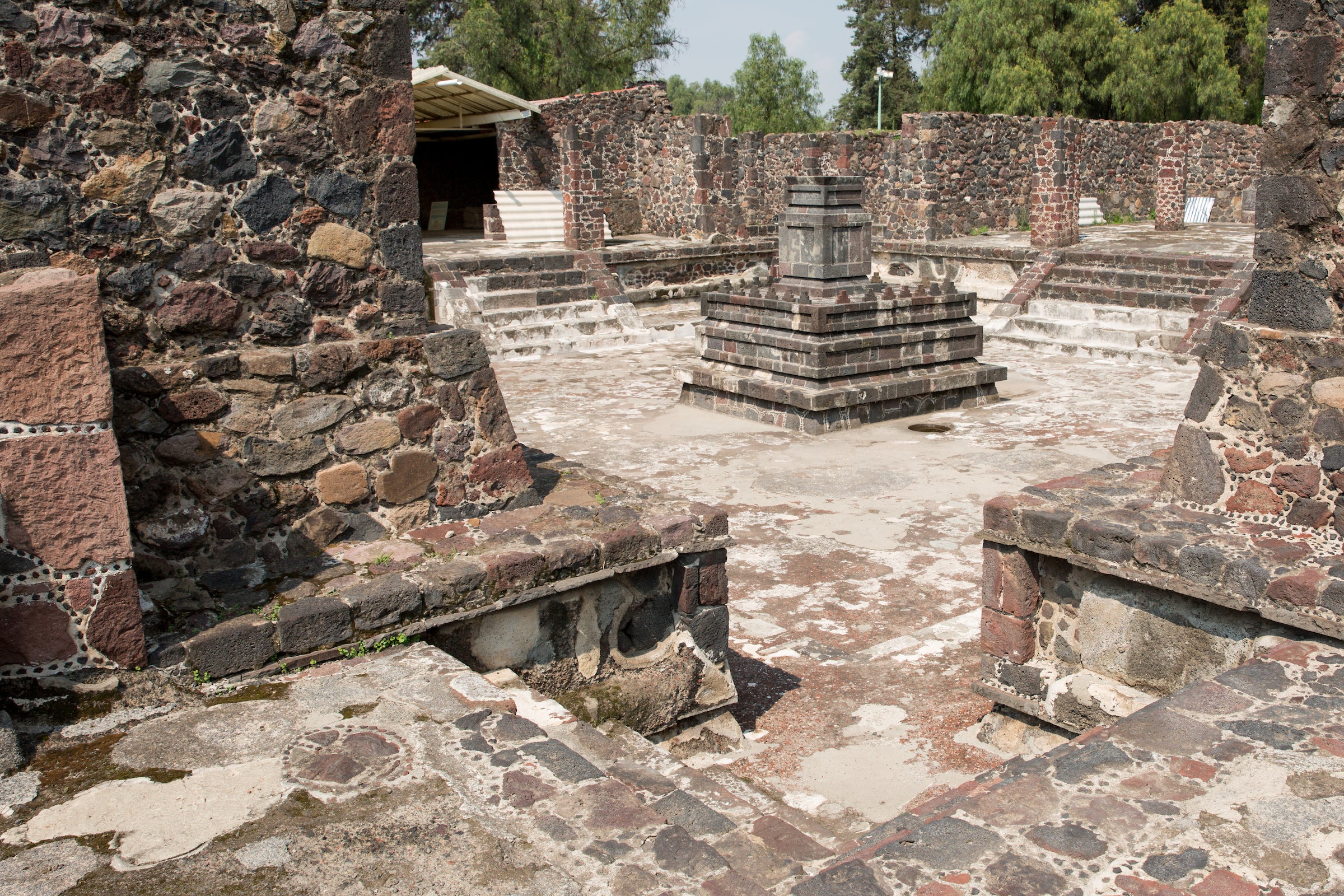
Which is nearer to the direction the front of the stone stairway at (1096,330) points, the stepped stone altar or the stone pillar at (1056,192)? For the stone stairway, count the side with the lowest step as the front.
the stepped stone altar

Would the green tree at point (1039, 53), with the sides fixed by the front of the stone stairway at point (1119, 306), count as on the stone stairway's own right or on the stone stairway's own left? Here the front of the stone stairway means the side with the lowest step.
on the stone stairway's own right

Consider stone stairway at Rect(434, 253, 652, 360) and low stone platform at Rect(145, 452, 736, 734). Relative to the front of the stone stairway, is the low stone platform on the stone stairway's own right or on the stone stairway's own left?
on the stone stairway's own right

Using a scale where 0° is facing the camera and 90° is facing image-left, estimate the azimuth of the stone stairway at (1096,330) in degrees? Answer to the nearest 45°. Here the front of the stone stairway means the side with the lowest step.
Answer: approximately 45°

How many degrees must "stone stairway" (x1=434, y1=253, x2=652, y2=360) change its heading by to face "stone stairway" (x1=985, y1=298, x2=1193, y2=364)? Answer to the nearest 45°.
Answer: approximately 45° to its left

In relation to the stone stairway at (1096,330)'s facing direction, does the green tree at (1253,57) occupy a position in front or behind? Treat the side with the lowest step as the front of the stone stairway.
behind

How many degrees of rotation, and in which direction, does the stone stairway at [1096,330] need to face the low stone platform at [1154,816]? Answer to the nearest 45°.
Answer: approximately 45° to its left

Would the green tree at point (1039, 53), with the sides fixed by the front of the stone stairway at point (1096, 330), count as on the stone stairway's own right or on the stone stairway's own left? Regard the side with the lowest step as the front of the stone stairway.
on the stone stairway's own right

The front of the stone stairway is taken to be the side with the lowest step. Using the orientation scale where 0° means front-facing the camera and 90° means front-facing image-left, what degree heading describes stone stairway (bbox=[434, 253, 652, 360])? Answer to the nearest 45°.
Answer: approximately 315°

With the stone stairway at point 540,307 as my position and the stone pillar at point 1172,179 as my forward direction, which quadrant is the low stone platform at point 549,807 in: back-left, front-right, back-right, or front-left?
back-right
